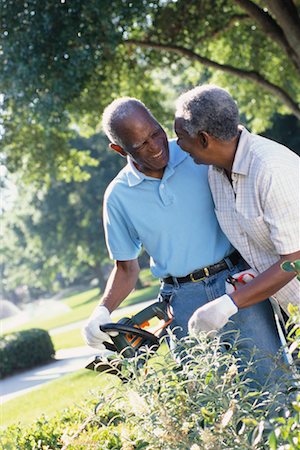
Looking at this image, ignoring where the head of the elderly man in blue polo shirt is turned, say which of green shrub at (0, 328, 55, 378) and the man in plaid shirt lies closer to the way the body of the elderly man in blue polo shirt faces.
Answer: the man in plaid shirt

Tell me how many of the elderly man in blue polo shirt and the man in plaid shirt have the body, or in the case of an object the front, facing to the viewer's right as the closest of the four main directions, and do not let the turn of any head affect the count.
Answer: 0

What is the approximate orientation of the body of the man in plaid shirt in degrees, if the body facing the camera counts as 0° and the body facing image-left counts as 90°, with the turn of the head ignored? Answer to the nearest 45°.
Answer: approximately 45°

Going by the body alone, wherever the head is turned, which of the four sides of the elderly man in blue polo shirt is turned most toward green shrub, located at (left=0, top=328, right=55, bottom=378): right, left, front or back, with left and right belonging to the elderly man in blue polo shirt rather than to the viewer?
back

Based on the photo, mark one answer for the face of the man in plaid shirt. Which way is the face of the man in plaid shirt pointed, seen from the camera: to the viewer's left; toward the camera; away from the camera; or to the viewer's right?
to the viewer's left

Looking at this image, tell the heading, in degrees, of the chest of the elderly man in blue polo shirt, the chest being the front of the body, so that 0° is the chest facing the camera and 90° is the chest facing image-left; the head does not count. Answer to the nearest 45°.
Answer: approximately 0°

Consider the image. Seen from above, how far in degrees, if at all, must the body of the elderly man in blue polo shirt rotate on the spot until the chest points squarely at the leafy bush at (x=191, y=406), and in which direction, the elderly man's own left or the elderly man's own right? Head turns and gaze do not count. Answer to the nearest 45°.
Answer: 0° — they already face it
